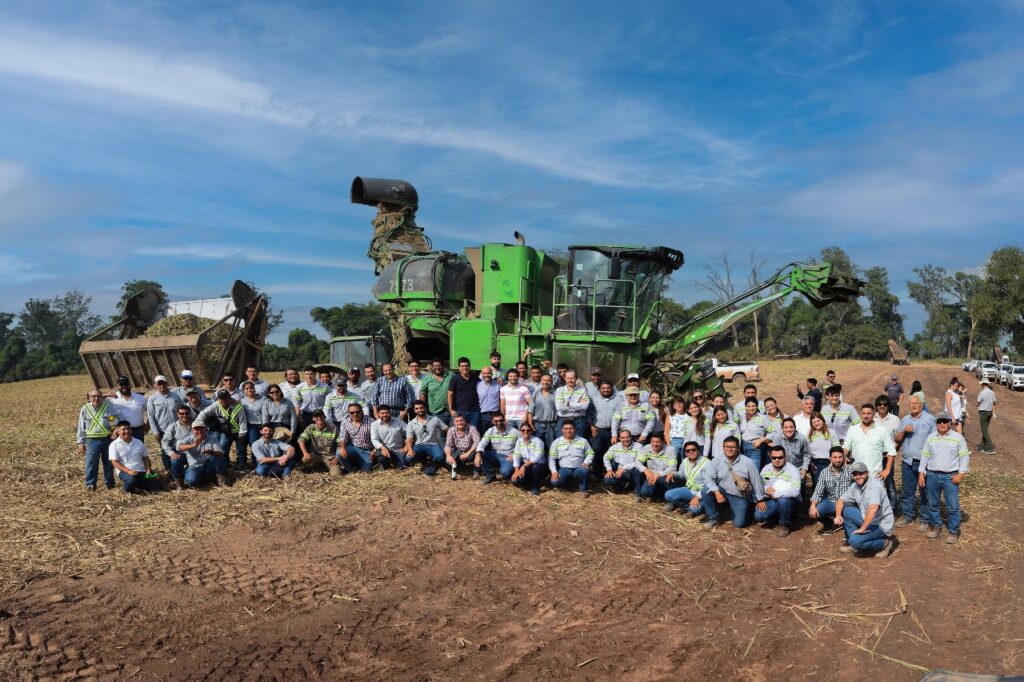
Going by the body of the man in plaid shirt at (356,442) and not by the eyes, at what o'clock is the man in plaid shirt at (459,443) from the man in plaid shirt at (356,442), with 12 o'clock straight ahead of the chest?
the man in plaid shirt at (459,443) is roughly at 10 o'clock from the man in plaid shirt at (356,442).

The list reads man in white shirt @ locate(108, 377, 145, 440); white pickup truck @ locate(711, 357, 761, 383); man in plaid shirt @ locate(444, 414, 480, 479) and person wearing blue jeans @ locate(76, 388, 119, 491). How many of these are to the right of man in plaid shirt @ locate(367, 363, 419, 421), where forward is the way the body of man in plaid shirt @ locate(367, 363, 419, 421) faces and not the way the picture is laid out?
2

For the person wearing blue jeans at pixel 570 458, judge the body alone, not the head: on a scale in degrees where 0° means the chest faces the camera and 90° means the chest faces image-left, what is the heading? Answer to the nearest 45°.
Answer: approximately 0°

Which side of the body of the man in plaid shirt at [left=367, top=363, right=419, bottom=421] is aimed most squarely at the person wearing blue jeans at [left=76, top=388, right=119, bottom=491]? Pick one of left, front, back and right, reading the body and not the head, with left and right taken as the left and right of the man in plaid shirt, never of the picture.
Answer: right

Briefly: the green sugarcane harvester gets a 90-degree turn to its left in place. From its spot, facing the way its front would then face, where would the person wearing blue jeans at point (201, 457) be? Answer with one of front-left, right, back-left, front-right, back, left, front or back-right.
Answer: back-left

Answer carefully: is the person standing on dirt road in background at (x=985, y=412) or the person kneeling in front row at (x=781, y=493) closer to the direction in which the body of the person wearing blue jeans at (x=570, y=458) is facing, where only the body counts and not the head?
the person kneeling in front row
